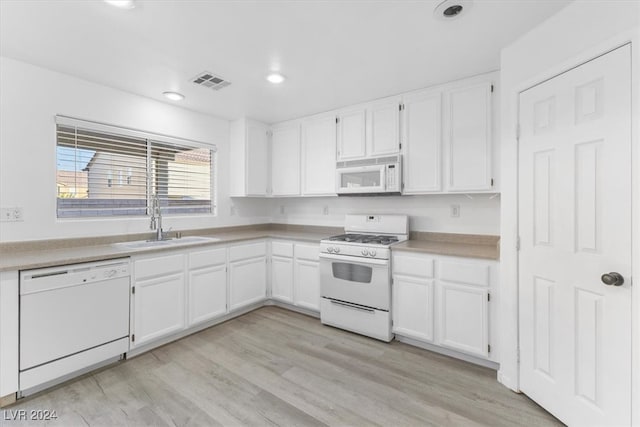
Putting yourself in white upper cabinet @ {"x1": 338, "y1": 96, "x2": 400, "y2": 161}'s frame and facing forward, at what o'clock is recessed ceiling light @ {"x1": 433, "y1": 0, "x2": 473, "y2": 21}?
The recessed ceiling light is roughly at 10 o'clock from the white upper cabinet.

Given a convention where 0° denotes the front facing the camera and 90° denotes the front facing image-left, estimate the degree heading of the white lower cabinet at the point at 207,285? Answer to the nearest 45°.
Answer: approximately 315°

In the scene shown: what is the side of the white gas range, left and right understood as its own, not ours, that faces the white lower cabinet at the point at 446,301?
left

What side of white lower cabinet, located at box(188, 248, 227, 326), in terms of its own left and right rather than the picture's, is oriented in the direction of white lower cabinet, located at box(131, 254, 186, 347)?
right

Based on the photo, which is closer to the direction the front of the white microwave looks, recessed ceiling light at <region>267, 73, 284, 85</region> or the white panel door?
the recessed ceiling light

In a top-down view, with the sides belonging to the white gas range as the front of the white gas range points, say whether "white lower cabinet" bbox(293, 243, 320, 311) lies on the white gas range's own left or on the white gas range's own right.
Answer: on the white gas range's own right

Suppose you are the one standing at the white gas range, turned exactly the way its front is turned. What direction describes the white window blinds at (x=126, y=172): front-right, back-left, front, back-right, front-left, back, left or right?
front-right

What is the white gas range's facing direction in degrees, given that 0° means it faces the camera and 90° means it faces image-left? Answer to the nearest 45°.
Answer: approximately 45°

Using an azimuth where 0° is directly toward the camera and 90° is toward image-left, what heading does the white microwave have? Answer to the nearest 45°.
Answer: approximately 45°
